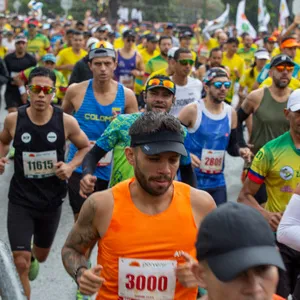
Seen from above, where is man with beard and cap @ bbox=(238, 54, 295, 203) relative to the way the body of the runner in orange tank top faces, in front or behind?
behind

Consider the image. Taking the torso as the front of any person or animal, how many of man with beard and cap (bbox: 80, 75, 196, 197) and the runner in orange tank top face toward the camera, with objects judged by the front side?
2

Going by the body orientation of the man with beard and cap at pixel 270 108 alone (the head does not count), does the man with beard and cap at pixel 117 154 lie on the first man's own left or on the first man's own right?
on the first man's own right

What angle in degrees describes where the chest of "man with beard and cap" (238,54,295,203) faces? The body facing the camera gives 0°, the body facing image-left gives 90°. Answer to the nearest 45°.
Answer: approximately 315°

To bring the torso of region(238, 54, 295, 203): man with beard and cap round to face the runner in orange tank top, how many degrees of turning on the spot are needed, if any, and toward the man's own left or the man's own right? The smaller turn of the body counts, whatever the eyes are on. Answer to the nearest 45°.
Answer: approximately 45° to the man's own right

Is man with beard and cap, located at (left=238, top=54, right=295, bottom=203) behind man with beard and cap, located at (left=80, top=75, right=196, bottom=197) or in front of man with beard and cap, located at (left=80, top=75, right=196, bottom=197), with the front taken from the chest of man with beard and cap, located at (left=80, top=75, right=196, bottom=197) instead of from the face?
behind

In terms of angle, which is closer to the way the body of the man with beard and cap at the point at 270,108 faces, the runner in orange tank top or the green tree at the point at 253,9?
the runner in orange tank top

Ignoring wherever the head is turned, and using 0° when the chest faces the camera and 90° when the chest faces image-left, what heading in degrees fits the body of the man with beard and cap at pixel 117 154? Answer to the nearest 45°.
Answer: approximately 0°

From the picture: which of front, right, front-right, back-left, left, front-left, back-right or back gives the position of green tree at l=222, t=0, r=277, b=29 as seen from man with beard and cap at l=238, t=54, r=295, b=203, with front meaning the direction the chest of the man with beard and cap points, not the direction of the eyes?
back-left

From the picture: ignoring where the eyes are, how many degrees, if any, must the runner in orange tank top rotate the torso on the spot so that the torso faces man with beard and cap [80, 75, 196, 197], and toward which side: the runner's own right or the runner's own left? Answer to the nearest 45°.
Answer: approximately 180°
